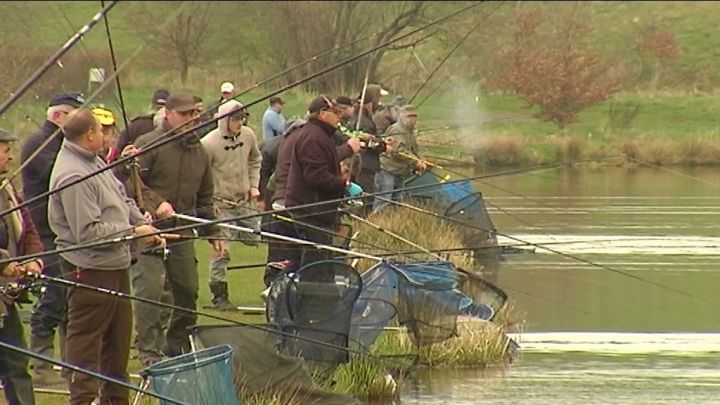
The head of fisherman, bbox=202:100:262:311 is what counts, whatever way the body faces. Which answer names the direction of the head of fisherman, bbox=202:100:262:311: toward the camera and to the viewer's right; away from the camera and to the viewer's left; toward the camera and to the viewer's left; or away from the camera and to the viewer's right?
toward the camera and to the viewer's right

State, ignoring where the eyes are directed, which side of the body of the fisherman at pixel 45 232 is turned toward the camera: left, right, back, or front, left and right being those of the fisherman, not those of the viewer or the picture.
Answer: right

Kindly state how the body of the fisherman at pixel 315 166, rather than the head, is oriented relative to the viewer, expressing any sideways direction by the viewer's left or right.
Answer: facing to the right of the viewer

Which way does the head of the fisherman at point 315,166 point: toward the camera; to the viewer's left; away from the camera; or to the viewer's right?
to the viewer's right

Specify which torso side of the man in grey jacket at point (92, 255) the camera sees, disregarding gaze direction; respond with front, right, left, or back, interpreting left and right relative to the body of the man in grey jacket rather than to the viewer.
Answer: right

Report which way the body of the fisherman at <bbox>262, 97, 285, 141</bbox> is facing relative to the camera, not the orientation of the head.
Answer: to the viewer's right

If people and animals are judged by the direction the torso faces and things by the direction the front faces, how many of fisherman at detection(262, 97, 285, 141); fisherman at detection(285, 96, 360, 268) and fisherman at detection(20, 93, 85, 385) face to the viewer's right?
3

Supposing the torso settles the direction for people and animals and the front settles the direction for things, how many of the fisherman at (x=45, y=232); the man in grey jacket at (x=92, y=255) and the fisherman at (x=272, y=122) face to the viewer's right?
3
